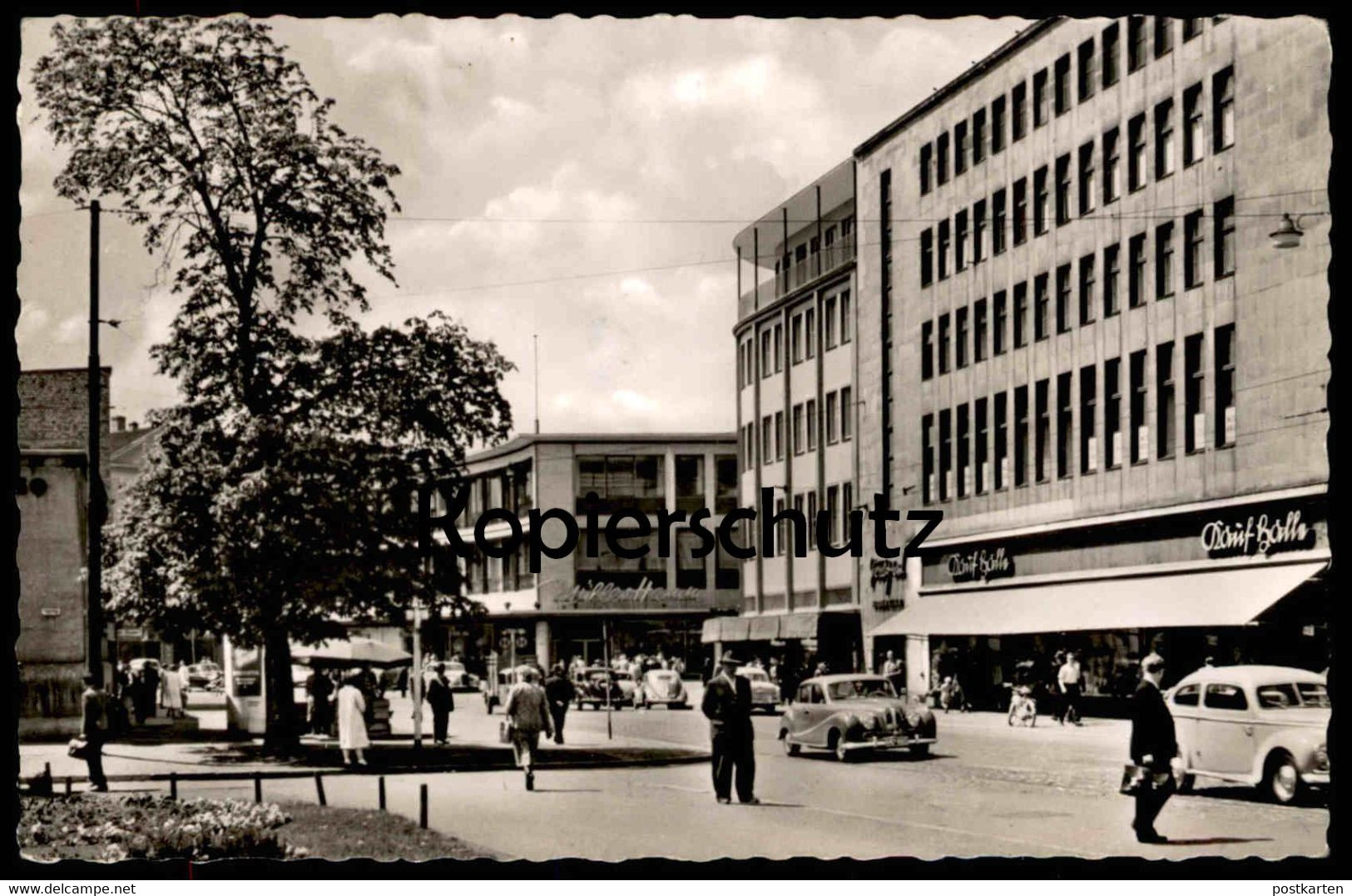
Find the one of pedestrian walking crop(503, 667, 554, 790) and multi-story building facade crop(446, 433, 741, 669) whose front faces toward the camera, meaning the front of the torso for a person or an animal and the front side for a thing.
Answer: the multi-story building facade

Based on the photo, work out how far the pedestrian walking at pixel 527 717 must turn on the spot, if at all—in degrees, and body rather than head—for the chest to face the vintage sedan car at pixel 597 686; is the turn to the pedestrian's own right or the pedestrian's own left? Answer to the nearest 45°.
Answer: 0° — they already face it

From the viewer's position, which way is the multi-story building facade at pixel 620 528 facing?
facing the viewer

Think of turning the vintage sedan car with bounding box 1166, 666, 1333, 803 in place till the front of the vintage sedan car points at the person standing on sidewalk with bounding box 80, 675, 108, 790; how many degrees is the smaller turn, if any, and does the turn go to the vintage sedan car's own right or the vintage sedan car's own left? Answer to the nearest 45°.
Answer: approximately 135° to the vintage sedan car's own right

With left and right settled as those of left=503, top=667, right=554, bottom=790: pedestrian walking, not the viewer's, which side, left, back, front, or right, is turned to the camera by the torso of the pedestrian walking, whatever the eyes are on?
back

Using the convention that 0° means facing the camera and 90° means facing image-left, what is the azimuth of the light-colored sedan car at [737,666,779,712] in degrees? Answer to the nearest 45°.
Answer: approximately 315°

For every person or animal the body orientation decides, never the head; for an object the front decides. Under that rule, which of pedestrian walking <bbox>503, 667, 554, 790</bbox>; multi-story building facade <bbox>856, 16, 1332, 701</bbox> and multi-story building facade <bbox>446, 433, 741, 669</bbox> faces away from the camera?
the pedestrian walking

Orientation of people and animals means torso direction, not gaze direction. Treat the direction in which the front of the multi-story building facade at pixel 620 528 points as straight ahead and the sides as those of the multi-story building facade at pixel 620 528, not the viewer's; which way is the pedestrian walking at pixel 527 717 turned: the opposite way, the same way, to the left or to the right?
the opposite way
